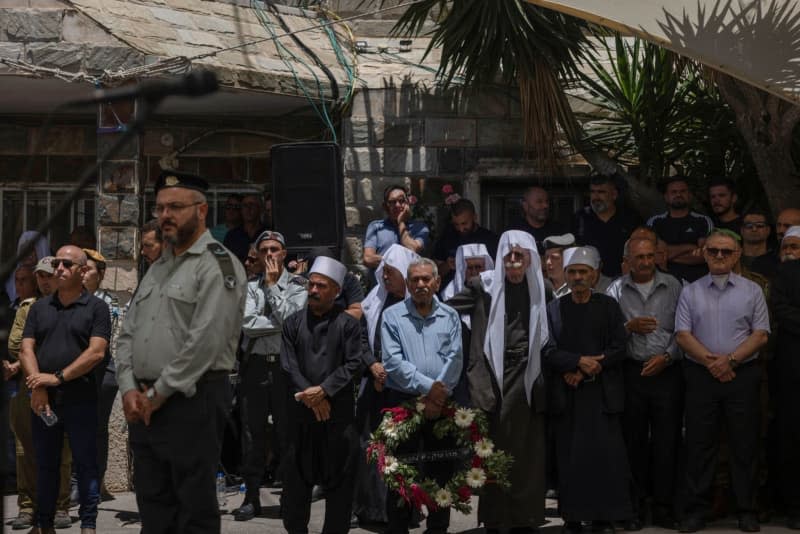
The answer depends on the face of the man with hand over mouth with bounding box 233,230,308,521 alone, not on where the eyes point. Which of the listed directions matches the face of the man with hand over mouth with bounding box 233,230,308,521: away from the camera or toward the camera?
toward the camera

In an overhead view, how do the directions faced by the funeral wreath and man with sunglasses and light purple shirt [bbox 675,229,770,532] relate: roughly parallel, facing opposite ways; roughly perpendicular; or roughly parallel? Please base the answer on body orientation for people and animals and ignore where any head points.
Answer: roughly parallel

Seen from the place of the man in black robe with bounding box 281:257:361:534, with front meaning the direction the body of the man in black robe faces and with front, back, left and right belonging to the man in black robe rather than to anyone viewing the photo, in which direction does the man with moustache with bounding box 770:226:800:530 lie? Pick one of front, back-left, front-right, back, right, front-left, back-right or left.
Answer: left

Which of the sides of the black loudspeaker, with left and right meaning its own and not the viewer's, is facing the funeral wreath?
front

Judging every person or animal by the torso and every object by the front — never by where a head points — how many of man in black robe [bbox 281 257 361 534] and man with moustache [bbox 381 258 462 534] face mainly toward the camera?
2

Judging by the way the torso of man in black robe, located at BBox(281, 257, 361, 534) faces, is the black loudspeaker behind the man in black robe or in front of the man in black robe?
behind

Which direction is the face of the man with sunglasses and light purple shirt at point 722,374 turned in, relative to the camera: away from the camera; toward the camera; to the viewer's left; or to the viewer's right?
toward the camera

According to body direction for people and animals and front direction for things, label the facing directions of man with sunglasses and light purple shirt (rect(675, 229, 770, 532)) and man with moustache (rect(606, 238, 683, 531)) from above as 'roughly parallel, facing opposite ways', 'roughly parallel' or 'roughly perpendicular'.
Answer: roughly parallel

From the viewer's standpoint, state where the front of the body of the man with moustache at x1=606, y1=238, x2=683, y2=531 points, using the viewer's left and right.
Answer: facing the viewer

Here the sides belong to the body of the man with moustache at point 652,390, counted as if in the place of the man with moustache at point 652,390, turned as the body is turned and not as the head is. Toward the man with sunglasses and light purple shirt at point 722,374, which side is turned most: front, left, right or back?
left

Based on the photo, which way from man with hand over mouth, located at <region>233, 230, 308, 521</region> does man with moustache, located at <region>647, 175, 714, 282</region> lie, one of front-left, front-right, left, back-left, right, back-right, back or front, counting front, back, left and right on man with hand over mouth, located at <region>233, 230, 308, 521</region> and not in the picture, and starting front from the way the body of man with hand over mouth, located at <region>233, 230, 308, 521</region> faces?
left

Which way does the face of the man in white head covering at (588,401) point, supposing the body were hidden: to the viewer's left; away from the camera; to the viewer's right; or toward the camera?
toward the camera

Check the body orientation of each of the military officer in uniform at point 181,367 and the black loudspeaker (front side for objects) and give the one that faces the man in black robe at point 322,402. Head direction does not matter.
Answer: the black loudspeaker

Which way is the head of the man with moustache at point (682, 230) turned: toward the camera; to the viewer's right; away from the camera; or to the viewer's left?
toward the camera

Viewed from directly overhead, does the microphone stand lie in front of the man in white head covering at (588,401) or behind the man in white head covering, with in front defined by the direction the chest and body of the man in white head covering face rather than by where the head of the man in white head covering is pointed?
in front

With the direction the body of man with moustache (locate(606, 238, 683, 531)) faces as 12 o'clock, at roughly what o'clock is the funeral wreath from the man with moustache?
The funeral wreath is roughly at 2 o'clock from the man with moustache.

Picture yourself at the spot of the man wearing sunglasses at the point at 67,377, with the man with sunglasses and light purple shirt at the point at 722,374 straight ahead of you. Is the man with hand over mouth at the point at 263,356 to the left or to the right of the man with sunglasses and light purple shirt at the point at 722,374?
left
